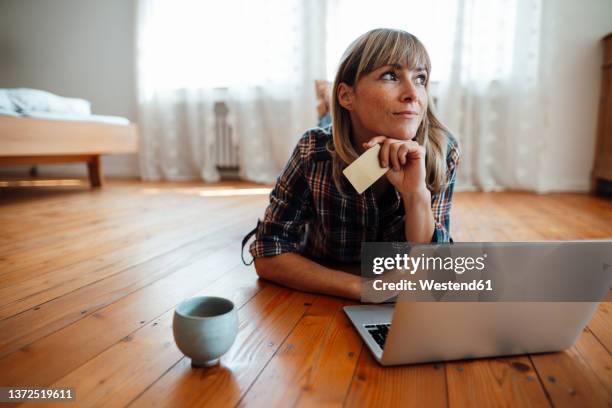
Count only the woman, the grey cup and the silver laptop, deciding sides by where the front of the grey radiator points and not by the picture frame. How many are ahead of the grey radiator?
3

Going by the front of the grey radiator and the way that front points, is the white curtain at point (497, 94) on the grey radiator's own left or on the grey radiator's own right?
on the grey radiator's own left

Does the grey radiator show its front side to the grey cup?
yes

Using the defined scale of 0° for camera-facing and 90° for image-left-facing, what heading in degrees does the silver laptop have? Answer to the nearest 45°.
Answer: approximately 135°

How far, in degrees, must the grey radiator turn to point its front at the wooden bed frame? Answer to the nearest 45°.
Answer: approximately 45° to its right

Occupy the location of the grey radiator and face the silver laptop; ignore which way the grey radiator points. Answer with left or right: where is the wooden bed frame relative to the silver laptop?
right

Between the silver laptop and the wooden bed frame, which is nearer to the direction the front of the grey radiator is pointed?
the silver laptop

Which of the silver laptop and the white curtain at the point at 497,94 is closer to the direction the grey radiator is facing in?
the silver laptop

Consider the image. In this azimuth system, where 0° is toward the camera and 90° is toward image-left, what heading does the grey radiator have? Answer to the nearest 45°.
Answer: approximately 0°

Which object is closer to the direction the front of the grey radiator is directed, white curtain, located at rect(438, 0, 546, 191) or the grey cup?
the grey cup

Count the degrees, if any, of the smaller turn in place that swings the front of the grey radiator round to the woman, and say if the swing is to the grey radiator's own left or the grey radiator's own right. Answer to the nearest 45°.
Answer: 0° — it already faces them

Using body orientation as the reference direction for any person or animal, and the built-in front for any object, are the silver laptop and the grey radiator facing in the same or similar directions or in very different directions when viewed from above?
very different directions

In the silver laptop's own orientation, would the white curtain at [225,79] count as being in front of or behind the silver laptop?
in front
